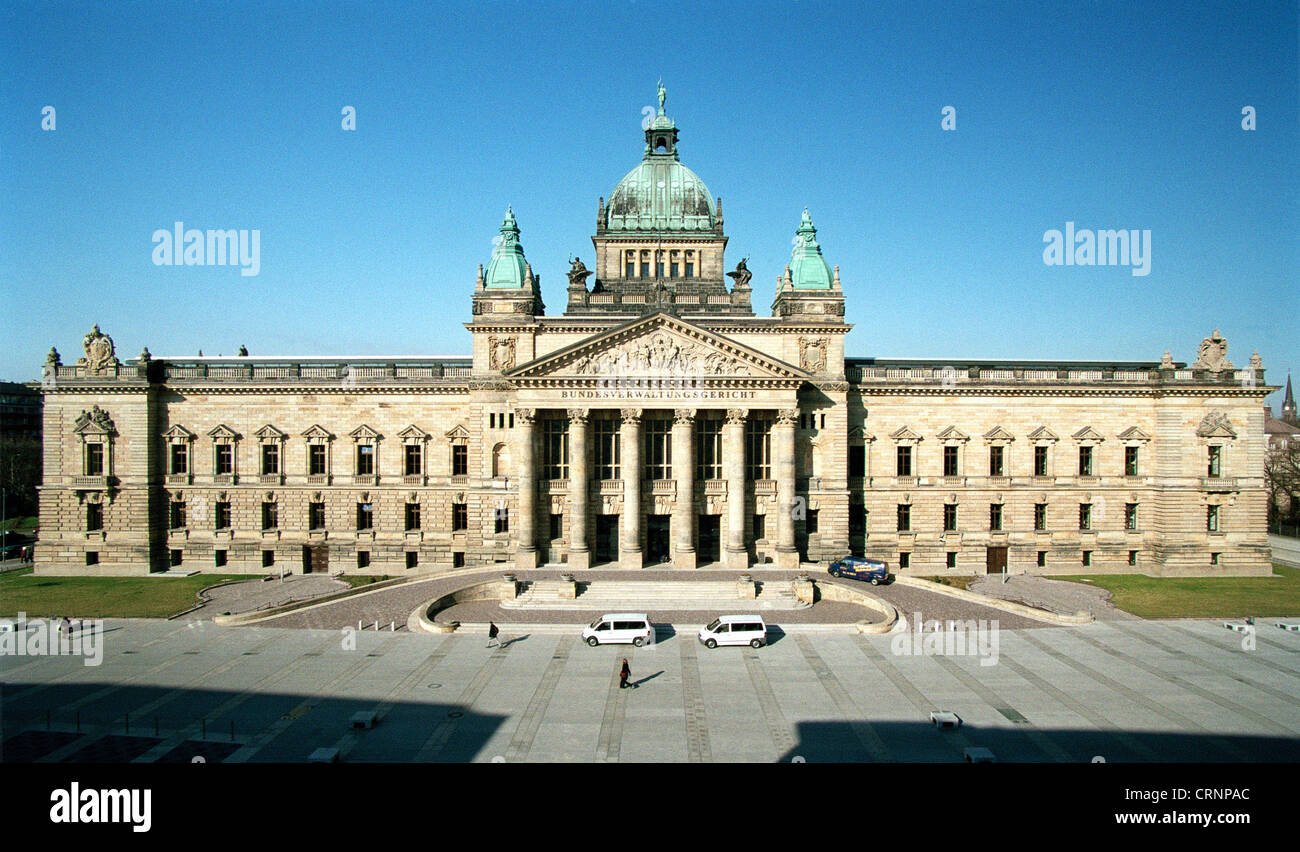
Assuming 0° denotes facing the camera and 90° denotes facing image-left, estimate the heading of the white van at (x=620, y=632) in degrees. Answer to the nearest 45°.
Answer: approximately 90°

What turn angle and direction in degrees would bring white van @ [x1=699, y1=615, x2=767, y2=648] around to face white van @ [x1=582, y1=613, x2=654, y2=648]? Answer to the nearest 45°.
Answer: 0° — it already faces it

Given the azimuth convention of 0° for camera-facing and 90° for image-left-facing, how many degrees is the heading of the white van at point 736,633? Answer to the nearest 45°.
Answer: approximately 90°

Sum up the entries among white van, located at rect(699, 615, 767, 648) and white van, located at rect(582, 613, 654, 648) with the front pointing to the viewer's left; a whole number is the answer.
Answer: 2

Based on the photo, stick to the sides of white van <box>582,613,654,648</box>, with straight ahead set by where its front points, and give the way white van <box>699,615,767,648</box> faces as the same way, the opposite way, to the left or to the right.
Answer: the same way

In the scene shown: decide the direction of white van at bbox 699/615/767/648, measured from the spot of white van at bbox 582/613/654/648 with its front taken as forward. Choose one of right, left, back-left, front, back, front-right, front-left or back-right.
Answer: back
